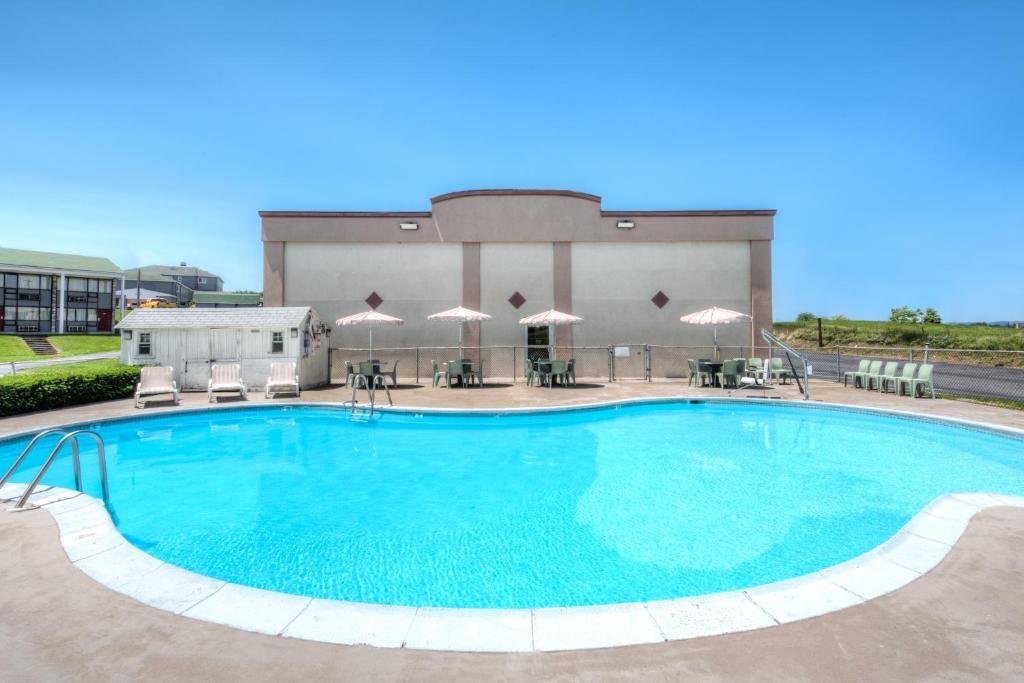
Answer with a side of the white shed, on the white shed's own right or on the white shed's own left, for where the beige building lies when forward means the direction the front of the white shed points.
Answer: on the white shed's own left

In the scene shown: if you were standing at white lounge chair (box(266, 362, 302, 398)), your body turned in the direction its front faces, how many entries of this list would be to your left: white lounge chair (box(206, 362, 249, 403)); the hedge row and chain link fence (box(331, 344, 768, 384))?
1

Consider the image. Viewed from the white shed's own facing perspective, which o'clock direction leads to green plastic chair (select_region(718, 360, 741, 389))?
The green plastic chair is roughly at 10 o'clock from the white shed.

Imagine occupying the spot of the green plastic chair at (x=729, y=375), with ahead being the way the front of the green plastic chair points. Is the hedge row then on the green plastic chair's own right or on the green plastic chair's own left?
on the green plastic chair's own left

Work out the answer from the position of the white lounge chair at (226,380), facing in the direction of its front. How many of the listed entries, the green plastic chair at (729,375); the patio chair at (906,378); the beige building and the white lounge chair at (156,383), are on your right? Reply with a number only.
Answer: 1

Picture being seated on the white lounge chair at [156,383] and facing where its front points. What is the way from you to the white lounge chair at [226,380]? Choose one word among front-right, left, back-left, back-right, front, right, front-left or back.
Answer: left
